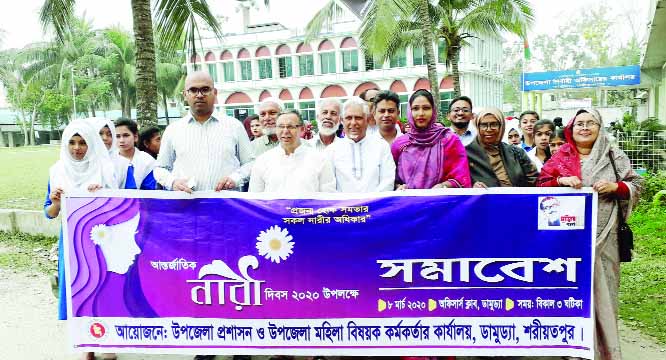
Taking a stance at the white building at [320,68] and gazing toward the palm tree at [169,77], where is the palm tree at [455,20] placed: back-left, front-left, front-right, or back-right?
back-left

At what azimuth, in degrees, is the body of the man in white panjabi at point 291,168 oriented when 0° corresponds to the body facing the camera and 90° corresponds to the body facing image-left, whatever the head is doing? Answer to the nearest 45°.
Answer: approximately 0°

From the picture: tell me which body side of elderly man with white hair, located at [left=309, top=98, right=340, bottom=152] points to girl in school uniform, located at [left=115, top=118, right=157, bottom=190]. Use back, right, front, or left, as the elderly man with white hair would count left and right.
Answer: right

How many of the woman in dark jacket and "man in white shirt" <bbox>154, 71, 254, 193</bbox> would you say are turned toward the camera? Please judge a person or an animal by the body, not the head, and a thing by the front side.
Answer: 2

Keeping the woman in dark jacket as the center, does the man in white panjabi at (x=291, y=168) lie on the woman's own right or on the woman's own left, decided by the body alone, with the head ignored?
on the woman's own right

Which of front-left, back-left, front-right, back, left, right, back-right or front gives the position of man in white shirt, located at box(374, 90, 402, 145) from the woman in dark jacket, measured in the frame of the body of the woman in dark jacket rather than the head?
right

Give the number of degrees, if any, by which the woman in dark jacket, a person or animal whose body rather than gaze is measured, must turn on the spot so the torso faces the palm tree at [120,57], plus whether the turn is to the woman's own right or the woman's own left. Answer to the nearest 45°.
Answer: approximately 135° to the woman's own right

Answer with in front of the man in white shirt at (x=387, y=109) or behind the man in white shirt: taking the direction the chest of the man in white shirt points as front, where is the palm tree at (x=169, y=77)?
behind

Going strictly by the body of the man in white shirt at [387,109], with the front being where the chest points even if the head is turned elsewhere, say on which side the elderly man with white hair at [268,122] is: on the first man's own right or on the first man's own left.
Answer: on the first man's own right
